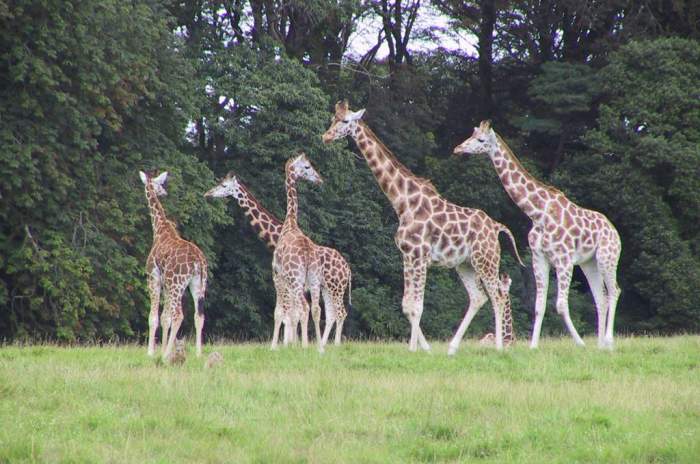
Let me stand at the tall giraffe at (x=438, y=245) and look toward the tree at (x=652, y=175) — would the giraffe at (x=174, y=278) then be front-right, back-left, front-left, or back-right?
back-left

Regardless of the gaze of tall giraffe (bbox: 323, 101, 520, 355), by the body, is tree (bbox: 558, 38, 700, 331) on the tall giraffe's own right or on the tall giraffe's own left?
on the tall giraffe's own right

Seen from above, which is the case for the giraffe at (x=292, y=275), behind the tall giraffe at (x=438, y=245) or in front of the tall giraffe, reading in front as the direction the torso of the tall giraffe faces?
in front

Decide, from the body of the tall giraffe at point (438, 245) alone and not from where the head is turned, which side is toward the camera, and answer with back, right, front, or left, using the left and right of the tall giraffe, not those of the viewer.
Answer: left

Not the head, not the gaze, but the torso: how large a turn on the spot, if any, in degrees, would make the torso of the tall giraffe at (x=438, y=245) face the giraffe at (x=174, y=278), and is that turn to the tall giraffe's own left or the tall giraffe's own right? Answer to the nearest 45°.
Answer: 0° — it already faces it

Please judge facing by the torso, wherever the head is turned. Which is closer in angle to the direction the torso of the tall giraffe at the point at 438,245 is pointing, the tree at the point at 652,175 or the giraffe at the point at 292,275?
the giraffe

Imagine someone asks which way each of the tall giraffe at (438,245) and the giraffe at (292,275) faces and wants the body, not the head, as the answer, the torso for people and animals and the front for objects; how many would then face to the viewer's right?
0
